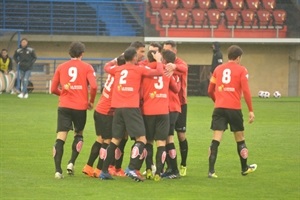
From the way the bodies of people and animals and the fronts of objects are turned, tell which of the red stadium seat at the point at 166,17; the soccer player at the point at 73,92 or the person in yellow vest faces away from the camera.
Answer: the soccer player

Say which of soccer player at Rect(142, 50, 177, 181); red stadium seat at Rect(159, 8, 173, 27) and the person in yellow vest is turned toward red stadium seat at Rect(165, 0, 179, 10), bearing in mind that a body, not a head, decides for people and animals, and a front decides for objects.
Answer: the soccer player

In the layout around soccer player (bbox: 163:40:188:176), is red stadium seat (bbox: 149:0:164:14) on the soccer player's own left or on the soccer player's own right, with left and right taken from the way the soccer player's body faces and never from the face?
on the soccer player's own right

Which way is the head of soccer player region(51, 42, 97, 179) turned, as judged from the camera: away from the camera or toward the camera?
away from the camera

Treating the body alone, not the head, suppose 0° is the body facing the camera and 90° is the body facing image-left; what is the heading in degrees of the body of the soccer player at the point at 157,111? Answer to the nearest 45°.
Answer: approximately 180°

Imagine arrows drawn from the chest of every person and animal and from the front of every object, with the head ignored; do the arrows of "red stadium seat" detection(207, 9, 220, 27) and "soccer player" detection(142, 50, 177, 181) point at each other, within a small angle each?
yes

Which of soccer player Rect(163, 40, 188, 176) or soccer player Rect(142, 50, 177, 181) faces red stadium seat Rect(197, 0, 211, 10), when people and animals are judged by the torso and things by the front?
soccer player Rect(142, 50, 177, 181)

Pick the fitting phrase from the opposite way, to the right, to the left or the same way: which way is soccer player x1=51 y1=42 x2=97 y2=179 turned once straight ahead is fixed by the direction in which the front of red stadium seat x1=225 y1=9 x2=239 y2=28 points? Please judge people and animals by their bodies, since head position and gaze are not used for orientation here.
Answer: the opposite way
